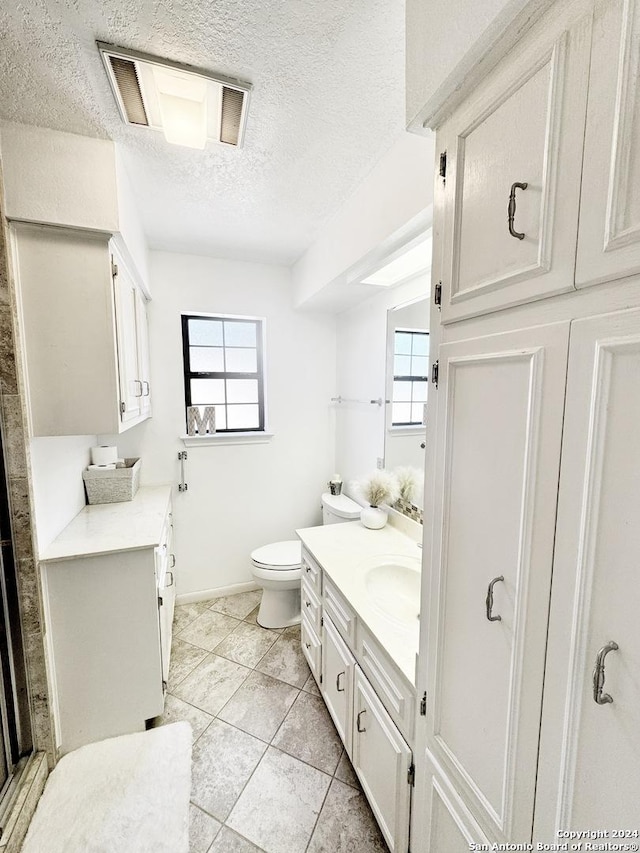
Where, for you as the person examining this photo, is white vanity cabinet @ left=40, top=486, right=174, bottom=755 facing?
facing to the right of the viewer

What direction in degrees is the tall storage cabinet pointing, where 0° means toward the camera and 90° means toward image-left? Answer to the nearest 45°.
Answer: approximately 45°

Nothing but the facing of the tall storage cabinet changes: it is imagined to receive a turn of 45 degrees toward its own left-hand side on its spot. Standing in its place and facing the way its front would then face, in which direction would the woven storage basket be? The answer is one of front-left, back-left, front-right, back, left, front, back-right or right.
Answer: right

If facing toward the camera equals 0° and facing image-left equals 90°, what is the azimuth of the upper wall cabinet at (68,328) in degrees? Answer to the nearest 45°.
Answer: approximately 270°
